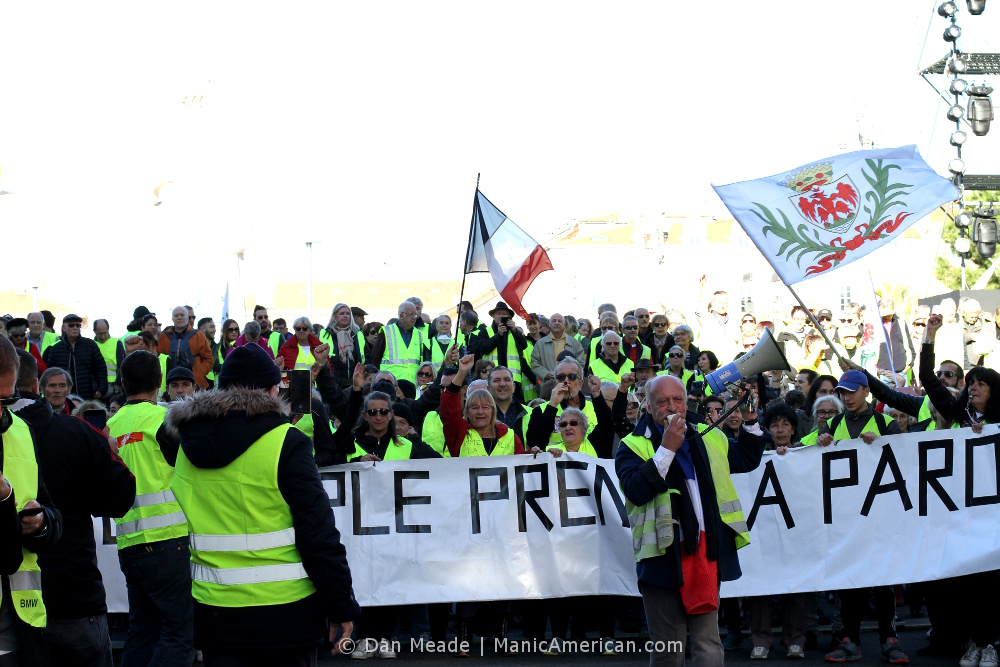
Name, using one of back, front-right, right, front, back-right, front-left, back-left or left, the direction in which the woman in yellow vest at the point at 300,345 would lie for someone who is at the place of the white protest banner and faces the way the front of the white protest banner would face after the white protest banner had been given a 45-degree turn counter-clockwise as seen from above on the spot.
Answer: back

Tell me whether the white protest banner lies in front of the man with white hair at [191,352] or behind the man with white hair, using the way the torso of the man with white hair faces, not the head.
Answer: in front

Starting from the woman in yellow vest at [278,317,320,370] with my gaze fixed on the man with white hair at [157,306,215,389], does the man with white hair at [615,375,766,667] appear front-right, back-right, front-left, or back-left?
back-left

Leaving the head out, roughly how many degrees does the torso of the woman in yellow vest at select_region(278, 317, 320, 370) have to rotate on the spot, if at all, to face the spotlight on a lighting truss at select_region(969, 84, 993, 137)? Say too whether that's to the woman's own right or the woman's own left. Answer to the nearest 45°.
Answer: approximately 90° to the woman's own left

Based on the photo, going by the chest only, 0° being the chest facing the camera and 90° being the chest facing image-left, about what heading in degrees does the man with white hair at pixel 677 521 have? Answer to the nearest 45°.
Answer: approximately 0°
